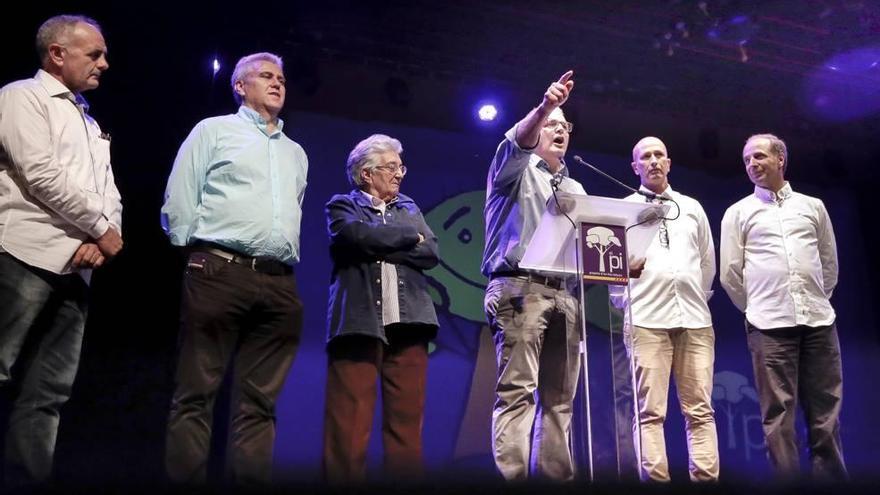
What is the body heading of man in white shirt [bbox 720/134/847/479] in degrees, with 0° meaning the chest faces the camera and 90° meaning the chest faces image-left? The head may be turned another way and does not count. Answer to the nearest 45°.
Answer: approximately 0°

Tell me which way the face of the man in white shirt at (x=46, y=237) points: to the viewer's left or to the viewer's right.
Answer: to the viewer's right

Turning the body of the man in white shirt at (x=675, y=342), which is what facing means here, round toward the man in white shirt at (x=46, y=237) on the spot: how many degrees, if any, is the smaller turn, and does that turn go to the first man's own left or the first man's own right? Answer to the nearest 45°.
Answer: approximately 45° to the first man's own right

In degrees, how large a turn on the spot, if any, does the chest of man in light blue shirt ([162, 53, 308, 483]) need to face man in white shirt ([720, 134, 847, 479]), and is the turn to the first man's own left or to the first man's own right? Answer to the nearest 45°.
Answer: approximately 45° to the first man's own left

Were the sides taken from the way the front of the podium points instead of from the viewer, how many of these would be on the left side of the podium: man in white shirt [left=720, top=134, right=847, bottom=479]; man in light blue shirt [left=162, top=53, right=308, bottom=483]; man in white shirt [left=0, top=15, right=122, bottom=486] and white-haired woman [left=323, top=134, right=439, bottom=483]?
1

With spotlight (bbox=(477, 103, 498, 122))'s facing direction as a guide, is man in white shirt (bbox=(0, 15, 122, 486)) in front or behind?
in front

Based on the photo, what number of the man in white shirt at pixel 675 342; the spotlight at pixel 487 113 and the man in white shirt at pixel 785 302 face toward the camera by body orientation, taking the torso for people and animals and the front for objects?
3

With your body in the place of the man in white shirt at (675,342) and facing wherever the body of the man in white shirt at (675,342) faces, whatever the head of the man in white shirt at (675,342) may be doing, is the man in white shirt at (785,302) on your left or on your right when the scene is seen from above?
on your left

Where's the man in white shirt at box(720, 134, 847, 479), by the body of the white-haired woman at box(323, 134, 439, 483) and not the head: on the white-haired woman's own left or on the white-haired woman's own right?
on the white-haired woman's own left

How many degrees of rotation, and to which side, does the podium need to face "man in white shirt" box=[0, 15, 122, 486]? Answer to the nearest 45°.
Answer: approximately 135° to its right

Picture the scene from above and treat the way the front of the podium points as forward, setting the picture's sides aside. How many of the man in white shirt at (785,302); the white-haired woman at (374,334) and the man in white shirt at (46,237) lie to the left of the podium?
1

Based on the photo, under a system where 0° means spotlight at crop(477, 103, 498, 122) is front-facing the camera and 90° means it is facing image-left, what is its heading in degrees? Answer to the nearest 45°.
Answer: approximately 0°

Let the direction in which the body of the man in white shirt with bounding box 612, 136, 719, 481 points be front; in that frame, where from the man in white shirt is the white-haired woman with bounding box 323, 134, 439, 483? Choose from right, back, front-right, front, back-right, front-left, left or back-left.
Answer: front-right
